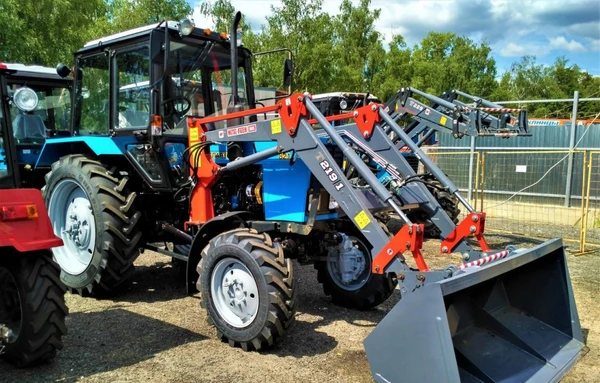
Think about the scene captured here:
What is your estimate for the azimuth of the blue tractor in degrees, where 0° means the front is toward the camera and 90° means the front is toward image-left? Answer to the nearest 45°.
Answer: approximately 315°

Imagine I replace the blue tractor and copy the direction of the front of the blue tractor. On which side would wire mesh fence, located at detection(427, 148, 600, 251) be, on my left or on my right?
on my left

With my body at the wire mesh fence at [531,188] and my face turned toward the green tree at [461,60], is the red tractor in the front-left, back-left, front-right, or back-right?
back-left

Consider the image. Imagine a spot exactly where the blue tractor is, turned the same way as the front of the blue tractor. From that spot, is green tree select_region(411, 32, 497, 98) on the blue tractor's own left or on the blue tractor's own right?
on the blue tractor's own left

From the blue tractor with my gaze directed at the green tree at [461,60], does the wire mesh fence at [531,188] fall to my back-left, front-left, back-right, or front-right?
front-right

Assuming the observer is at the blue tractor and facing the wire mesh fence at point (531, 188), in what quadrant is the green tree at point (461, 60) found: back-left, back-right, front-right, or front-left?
front-left
